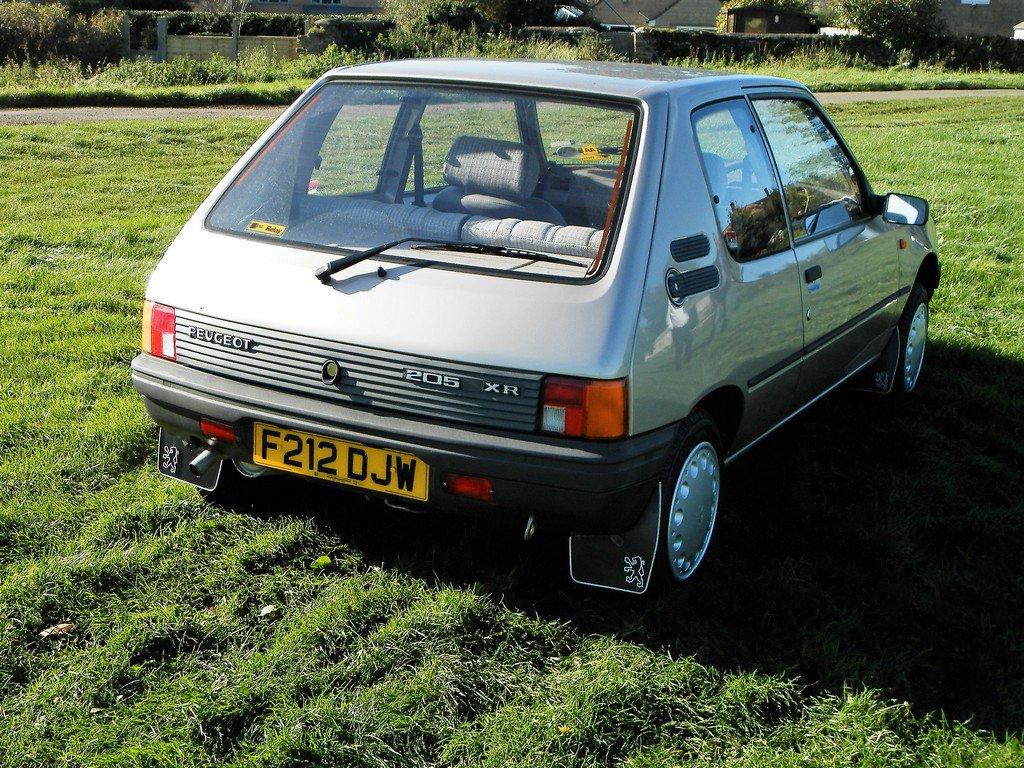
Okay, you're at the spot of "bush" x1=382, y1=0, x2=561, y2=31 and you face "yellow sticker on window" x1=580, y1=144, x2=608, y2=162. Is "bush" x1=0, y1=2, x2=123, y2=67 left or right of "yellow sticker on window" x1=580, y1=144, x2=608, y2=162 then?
right

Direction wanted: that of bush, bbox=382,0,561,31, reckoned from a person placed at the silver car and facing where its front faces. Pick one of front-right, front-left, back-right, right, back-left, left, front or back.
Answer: front-left

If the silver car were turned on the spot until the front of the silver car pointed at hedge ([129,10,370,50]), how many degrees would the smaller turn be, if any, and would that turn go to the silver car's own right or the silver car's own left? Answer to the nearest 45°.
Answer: approximately 45° to the silver car's own left

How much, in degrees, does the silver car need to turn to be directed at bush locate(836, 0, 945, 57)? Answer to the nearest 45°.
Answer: approximately 45° to its left

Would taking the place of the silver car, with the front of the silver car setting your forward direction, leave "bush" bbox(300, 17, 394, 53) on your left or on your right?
on your left

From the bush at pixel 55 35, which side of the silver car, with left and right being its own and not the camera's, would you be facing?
left

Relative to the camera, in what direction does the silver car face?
facing away from the viewer and to the right of the viewer
